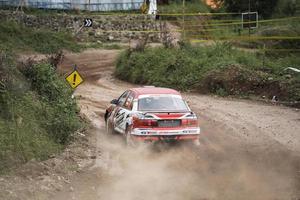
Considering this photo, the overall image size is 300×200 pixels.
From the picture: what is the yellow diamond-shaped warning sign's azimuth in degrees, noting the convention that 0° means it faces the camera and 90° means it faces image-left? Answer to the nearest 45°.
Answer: approximately 0°

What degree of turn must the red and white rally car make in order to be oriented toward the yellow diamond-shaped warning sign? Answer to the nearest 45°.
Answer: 0° — it already faces it

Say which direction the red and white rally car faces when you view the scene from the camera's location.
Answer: facing away from the viewer and to the left of the viewer

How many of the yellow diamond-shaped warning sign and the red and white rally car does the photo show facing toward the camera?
1

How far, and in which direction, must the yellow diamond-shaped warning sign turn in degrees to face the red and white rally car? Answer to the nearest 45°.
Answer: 0° — it already faces it
